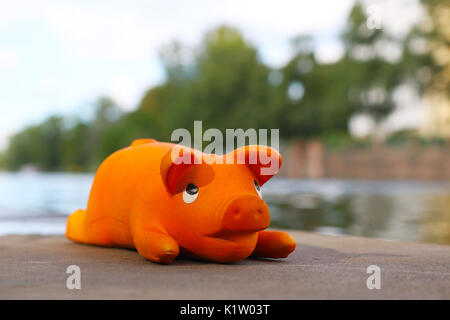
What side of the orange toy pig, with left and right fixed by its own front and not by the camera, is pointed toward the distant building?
left
